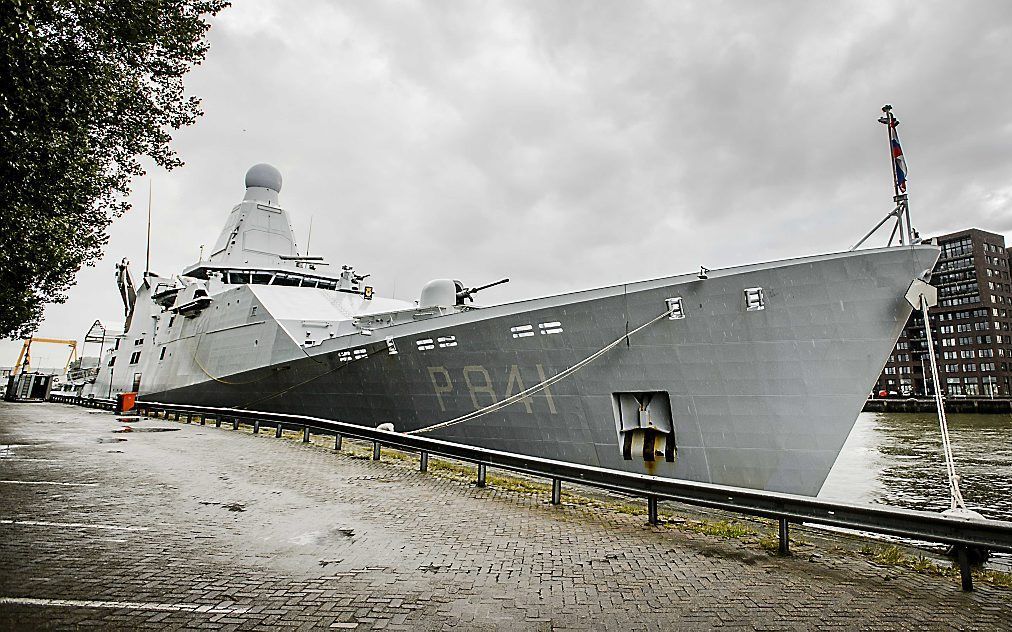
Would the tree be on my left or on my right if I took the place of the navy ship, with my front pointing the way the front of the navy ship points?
on my right

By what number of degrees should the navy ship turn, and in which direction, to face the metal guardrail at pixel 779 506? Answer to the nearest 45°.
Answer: approximately 45° to its right

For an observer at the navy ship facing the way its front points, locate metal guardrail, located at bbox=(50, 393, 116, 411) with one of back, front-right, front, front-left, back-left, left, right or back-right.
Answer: back

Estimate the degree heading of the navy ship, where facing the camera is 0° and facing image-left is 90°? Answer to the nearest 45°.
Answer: approximately 315°
